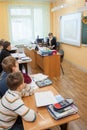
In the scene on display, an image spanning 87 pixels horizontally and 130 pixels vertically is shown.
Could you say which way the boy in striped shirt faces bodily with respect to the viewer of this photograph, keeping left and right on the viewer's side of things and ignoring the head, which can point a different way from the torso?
facing away from the viewer and to the right of the viewer

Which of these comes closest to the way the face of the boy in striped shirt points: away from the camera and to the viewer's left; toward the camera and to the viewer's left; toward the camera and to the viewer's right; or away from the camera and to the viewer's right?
away from the camera and to the viewer's right

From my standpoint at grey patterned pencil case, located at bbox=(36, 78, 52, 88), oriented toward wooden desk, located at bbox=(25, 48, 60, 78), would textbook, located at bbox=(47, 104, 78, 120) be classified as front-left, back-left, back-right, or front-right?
back-right

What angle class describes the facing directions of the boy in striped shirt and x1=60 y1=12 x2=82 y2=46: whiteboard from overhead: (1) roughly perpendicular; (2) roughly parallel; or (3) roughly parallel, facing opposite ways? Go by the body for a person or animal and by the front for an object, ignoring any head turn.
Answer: roughly parallel, facing opposite ways

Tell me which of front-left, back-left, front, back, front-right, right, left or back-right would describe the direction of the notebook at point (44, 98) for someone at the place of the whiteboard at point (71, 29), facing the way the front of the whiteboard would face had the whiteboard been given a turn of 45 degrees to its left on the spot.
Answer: front

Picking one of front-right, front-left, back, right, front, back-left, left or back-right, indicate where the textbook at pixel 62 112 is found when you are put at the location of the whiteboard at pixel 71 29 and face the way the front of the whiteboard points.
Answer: front-left

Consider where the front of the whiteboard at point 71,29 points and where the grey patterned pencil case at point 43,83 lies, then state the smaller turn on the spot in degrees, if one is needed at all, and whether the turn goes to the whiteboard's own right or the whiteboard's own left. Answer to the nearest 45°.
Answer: approximately 45° to the whiteboard's own left

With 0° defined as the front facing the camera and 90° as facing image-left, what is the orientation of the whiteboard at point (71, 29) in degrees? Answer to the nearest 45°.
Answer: approximately 45°
